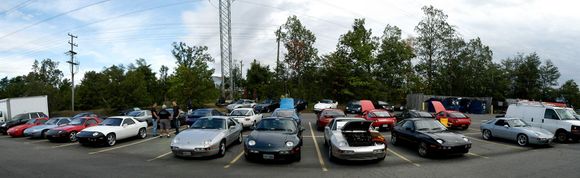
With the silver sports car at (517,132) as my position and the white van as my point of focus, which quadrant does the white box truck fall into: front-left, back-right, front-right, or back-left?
back-left

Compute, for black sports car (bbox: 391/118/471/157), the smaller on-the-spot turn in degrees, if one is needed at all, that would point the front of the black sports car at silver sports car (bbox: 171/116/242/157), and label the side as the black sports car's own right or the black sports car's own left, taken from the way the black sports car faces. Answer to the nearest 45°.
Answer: approximately 90° to the black sports car's own right

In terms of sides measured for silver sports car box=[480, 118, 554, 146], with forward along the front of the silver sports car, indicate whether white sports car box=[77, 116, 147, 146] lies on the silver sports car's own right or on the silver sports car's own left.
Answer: on the silver sports car's own right

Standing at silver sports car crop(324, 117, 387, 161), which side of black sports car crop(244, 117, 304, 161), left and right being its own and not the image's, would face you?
left

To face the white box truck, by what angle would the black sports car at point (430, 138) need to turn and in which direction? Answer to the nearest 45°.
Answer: approximately 135° to its right

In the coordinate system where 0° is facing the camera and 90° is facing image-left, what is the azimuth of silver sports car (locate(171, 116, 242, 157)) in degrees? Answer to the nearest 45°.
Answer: approximately 45°
